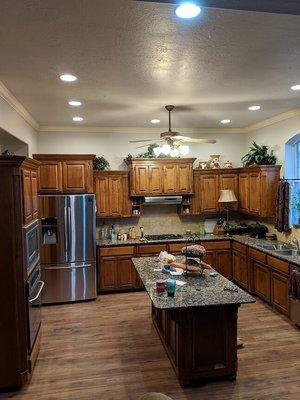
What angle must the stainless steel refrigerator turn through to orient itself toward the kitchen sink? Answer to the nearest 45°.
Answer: approximately 90° to its left

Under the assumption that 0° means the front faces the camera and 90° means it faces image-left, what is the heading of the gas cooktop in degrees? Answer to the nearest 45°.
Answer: approximately 0°

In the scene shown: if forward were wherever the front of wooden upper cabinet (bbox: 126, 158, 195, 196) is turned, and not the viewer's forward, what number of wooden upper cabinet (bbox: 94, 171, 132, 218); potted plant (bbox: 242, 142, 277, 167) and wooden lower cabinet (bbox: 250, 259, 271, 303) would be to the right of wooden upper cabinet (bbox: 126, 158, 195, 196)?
1

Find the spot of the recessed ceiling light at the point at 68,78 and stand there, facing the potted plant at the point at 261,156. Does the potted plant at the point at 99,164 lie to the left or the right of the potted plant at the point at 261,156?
left

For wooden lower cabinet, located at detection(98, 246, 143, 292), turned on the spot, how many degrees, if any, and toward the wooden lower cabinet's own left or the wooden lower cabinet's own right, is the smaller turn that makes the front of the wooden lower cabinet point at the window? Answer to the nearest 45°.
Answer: approximately 90° to the wooden lower cabinet's own left

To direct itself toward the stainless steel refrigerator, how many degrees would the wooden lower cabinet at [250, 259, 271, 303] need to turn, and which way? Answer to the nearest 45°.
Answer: approximately 45° to its right

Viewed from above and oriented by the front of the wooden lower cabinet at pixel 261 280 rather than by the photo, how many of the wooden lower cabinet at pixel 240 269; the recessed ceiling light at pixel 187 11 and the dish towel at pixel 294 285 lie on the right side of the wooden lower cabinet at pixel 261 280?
1

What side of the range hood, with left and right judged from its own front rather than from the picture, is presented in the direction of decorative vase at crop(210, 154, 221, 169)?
left

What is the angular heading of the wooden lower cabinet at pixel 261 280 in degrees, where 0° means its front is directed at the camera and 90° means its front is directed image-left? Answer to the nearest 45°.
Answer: approximately 45°
